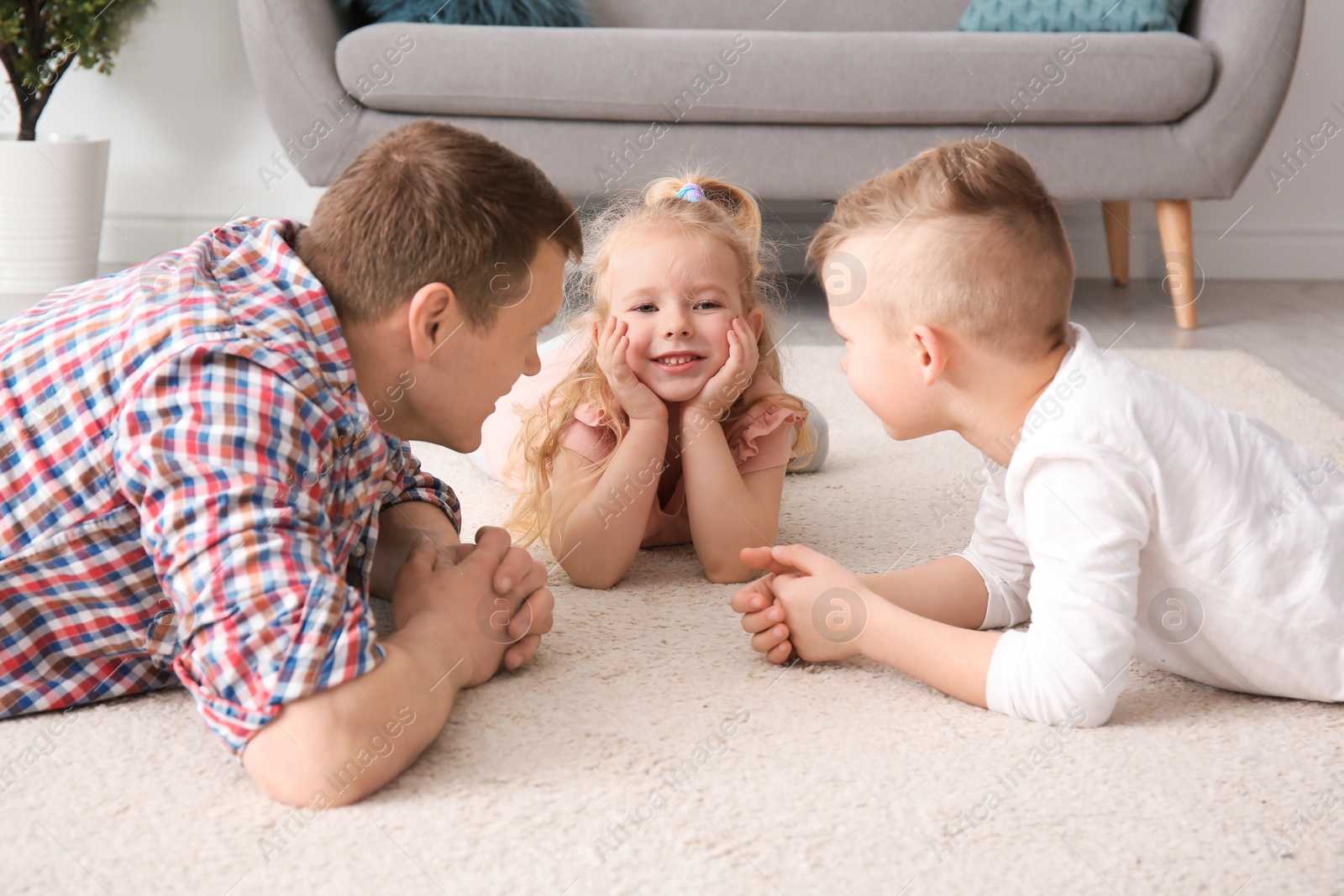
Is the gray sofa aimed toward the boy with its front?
yes

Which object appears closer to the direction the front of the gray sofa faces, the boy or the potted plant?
the boy

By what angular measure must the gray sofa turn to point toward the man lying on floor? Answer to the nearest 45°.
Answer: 0° — it already faces them

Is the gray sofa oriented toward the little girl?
yes

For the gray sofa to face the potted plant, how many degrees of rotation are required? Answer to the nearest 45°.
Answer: approximately 90° to its right

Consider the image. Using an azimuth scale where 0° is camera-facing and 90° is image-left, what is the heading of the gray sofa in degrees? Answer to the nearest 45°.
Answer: approximately 0°
